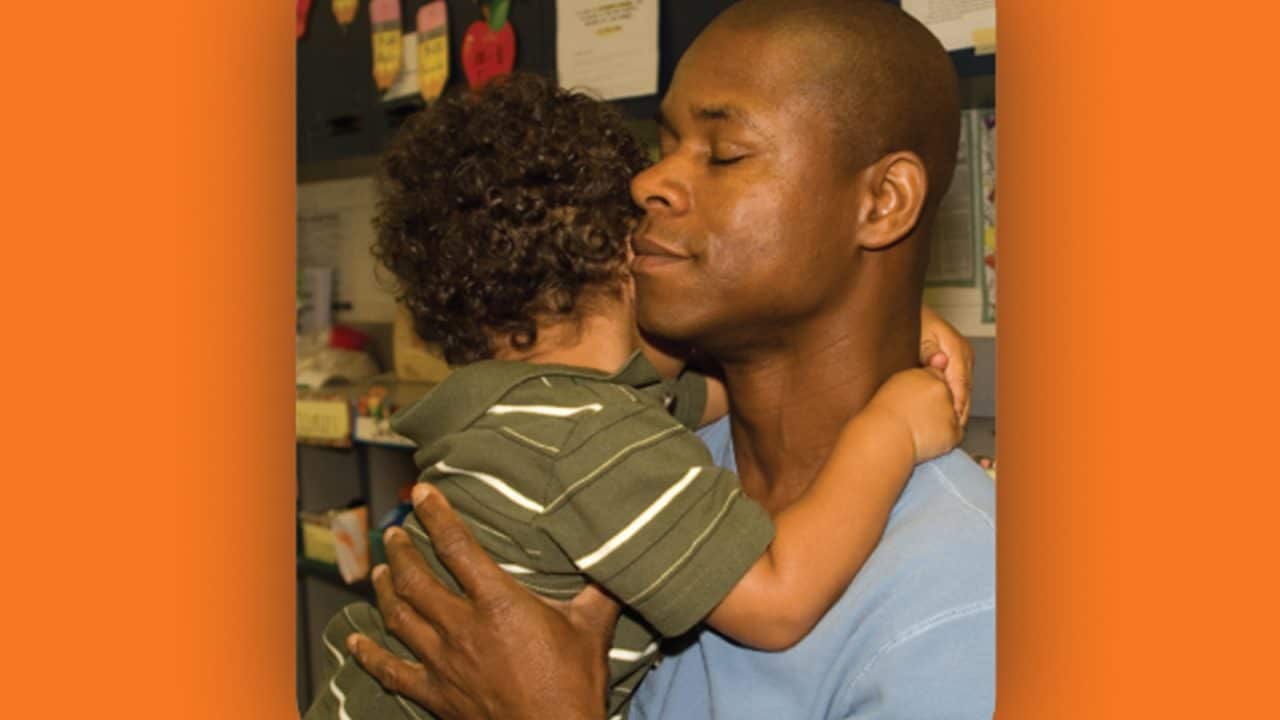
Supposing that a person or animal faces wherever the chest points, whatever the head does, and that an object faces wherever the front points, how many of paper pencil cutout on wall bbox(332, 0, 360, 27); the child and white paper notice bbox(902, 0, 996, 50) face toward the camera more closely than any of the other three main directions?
2

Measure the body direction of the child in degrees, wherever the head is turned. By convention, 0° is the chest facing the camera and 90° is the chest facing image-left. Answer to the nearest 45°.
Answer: approximately 225°

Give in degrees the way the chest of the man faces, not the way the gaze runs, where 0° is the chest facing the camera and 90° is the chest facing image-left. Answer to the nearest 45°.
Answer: approximately 45°

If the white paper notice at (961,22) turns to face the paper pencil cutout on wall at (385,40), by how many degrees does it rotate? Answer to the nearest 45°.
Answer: approximately 135° to its right

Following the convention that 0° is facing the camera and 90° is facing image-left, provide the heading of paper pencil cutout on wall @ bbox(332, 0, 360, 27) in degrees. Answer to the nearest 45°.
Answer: approximately 0°

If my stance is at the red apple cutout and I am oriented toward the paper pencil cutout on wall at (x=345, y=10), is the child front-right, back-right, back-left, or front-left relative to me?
back-left

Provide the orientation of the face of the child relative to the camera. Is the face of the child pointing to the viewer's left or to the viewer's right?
to the viewer's right

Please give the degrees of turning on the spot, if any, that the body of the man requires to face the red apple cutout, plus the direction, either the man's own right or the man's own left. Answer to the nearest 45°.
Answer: approximately 90° to the man's own right
